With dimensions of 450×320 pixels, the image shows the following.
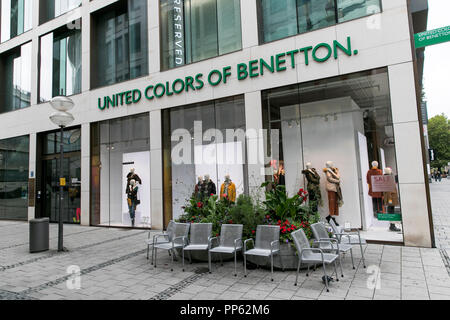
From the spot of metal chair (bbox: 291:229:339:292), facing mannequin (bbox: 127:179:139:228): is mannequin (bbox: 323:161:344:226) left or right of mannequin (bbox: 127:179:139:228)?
right

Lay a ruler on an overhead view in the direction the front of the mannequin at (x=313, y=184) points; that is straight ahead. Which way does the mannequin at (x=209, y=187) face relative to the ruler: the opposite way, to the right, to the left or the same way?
the same way

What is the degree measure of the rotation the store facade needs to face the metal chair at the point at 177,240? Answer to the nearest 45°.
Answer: approximately 45° to its left

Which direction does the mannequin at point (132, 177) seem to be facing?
toward the camera

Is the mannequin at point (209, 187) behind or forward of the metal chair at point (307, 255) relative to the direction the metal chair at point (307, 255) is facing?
behind

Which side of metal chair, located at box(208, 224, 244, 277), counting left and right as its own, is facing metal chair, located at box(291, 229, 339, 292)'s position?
left

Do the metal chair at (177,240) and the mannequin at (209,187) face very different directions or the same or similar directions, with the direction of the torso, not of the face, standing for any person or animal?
same or similar directions

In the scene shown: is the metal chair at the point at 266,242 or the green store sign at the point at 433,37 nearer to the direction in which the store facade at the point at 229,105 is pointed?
the metal chair

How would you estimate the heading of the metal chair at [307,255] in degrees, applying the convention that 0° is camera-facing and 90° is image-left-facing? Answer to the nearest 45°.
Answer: approximately 315°

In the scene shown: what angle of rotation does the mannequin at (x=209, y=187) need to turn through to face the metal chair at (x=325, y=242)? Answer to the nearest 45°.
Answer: approximately 45° to its left

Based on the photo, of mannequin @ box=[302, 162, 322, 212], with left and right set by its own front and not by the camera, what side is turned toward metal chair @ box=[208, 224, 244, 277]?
front

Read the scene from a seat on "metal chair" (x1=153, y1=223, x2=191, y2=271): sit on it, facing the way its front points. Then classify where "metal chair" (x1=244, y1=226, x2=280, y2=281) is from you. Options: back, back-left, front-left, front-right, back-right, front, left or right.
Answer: left

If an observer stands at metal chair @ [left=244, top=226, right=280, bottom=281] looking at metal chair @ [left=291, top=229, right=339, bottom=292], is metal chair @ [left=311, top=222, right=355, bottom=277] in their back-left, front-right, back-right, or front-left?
front-left

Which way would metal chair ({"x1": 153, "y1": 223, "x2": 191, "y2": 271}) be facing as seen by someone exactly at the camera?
facing the viewer and to the left of the viewer
